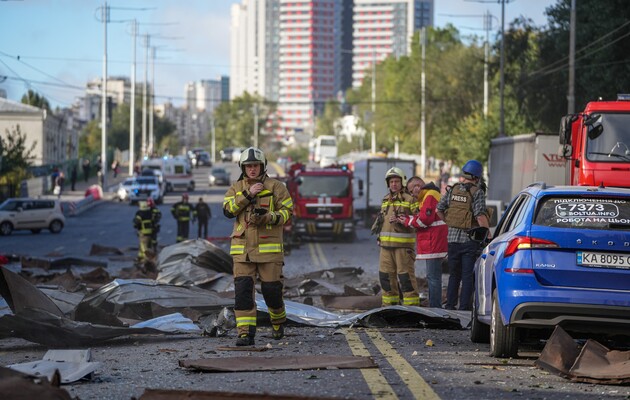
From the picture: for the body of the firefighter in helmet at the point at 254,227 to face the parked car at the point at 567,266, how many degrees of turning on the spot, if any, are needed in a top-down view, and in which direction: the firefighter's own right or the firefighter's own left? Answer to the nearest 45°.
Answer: approximately 45° to the firefighter's own left

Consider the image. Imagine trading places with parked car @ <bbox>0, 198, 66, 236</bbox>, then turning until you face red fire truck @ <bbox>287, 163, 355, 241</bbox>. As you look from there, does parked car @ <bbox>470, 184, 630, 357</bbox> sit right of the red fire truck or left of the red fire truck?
right

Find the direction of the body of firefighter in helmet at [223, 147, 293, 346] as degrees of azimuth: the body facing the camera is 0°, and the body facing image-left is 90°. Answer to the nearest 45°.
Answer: approximately 0°

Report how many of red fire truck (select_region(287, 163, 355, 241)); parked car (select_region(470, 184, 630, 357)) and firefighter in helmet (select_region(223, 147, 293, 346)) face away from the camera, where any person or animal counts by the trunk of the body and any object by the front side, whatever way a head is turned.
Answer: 1

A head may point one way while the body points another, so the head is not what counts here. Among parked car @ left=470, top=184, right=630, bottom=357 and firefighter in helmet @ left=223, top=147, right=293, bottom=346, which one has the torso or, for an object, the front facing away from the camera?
the parked car

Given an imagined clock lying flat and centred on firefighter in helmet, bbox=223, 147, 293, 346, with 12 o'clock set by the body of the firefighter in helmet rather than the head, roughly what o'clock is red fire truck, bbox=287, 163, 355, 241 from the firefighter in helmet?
The red fire truck is roughly at 6 o'clock from the firefighter in helmet.

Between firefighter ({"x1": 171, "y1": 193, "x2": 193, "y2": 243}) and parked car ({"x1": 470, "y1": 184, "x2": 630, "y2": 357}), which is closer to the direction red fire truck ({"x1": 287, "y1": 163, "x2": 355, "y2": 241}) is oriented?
the parked car

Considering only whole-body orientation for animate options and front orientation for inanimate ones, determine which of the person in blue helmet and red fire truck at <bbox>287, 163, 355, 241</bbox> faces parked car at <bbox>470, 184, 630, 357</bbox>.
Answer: the red fire truck

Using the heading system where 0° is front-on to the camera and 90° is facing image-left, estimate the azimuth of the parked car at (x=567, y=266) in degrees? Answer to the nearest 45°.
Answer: approximately 180°

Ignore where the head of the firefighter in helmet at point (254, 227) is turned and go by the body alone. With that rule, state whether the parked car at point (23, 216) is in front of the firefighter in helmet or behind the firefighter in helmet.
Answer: behind
